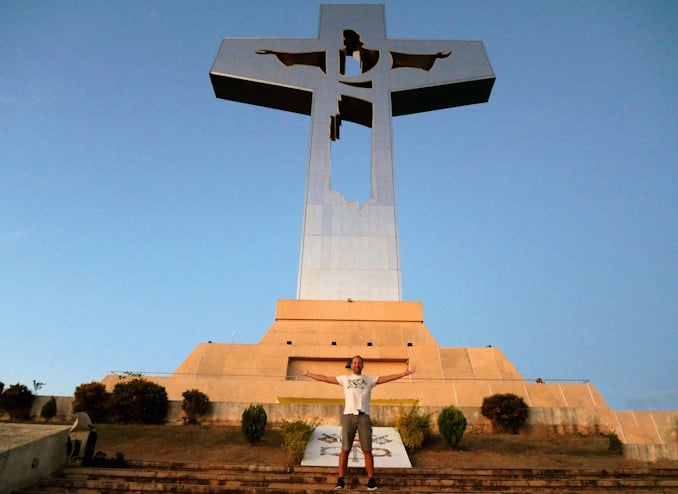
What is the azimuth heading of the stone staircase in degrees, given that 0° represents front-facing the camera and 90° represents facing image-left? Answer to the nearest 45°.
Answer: approximately 0°

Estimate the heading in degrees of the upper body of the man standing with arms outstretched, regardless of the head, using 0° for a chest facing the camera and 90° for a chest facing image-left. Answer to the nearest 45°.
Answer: approximately 0°

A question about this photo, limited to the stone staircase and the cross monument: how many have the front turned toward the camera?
2

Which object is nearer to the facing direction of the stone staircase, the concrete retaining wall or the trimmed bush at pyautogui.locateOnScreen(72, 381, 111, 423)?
the concrete retaining wall
